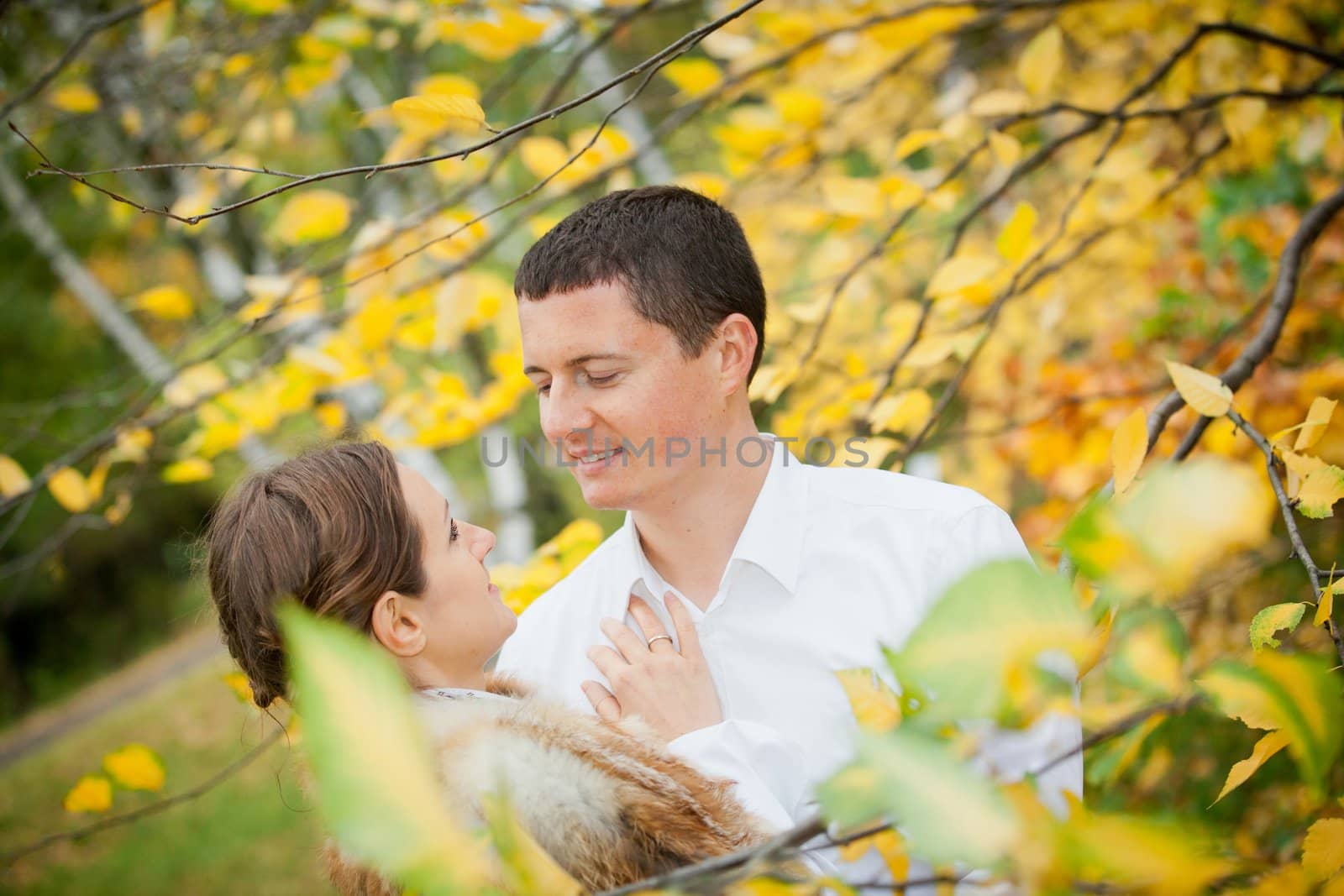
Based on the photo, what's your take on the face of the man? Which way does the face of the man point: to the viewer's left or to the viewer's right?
to the viewer's left

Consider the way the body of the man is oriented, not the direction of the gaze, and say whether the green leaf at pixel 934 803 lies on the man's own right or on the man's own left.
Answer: on the man's own left

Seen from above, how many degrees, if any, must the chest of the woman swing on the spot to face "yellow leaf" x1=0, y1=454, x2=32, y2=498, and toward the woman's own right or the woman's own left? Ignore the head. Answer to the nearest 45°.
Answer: approximately 135° to the woman's own left

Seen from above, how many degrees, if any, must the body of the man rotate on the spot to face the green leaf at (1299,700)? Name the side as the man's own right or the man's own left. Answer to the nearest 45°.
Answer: approximately 45° to the man's own left

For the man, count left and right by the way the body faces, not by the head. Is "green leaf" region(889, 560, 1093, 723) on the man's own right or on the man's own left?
on the man's own left

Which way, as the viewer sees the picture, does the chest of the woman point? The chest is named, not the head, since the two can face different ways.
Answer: to the viewer's right

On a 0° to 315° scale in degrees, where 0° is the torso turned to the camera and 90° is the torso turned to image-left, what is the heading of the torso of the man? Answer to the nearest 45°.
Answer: approximately 45°

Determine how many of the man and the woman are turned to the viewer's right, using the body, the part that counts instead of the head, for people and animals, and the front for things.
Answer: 1
